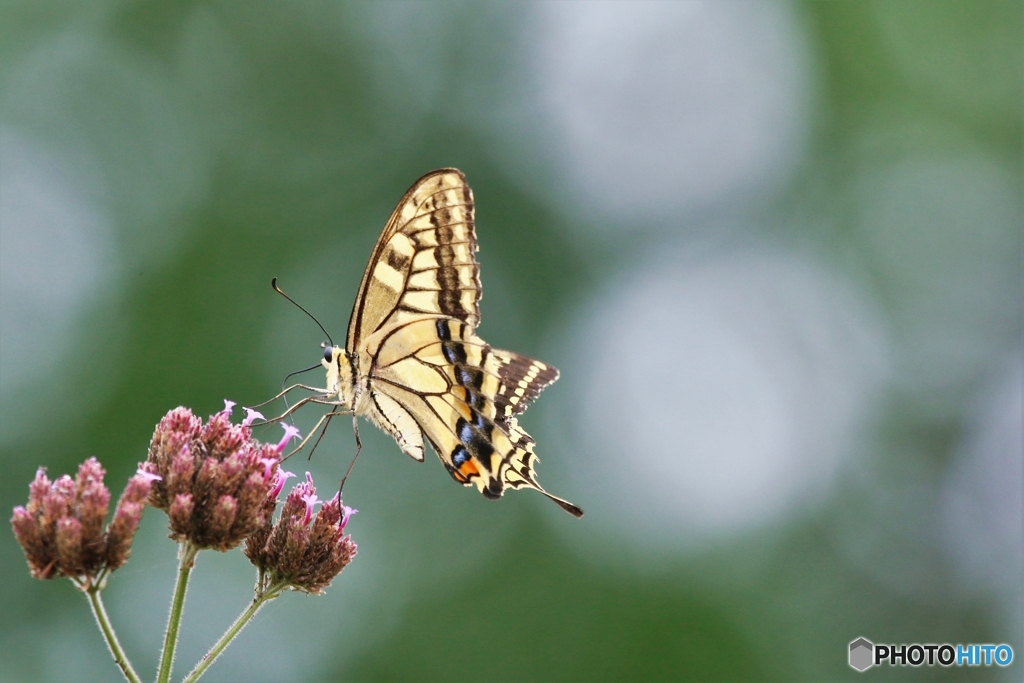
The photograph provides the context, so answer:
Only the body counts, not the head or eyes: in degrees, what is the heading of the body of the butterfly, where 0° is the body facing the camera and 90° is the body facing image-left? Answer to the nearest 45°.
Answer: approximately 90°
